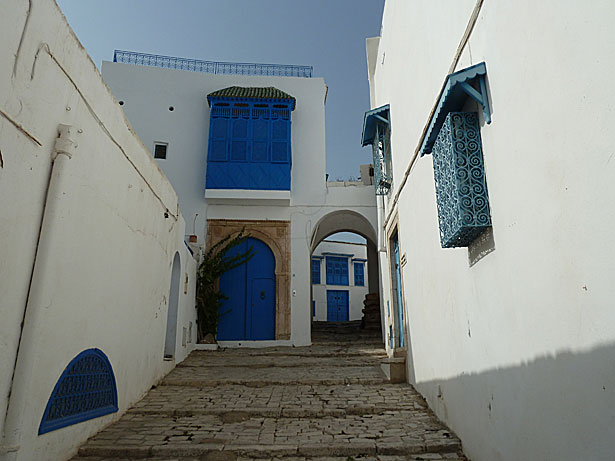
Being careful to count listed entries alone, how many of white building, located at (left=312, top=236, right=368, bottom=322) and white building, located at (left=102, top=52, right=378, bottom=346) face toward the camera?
2

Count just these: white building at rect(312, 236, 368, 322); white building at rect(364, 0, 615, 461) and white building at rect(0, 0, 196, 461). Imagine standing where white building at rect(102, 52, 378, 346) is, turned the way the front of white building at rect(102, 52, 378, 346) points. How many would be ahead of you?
2

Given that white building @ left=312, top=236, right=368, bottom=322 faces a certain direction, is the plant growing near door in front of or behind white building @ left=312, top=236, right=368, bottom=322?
in front

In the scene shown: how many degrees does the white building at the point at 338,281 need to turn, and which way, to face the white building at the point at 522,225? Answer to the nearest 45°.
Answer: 0° — it already faces it

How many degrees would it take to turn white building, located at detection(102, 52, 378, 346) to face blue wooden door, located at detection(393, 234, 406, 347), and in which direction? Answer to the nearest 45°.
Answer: approximately 45° to its left

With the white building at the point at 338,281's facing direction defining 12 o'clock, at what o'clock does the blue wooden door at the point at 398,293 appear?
The blue wooden door is roughly at 12 o'clock from the white building.

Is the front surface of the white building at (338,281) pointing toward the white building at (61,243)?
yes

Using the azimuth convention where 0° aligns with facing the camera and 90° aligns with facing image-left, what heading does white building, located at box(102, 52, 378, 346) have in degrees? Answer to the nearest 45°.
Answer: approximately 0°

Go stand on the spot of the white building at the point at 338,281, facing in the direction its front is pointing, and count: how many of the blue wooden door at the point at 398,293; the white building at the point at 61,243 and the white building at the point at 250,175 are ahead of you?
3

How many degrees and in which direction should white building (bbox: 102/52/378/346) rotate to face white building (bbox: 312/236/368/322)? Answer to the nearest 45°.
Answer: approximately 135° to its left

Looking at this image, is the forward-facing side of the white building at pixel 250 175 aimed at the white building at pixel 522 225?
yes

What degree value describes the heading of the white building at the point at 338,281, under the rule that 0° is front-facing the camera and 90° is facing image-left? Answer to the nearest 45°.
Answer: approximately 0°
